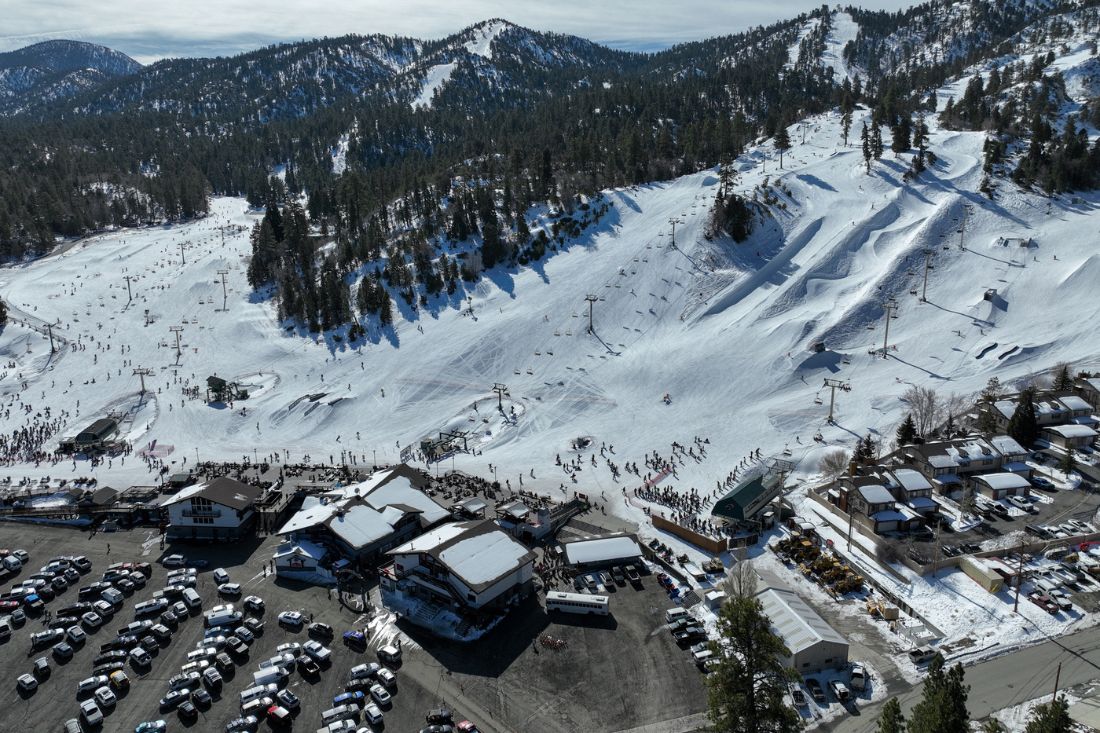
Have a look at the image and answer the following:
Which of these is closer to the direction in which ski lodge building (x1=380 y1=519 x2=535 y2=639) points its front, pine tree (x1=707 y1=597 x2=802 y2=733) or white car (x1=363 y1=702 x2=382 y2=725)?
the white car

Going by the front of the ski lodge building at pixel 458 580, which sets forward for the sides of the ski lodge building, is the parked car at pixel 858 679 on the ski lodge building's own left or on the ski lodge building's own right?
on the ski lodge building's own left

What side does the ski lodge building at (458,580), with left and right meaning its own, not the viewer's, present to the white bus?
left

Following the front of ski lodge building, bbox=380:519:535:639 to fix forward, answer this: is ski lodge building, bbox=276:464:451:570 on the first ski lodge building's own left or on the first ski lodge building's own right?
on the first ski lodge building's own right

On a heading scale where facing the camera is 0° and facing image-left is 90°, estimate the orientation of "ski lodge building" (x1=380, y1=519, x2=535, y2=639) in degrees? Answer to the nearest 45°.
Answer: approximately 45°

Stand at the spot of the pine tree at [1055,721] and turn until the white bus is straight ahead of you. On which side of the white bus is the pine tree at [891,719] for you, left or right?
left

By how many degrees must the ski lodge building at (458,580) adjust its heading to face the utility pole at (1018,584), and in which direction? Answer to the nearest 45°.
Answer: approximately 135° to its left

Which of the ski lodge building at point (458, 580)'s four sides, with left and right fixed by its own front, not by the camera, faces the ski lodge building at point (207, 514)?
right

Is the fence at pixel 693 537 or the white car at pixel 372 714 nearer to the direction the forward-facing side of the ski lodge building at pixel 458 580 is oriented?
the white car

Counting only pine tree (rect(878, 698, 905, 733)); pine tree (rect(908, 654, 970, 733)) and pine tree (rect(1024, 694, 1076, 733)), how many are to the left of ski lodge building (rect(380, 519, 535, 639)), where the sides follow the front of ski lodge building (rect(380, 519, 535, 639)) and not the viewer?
3

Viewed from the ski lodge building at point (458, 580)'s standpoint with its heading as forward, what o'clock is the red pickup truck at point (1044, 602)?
The red pickup truck is roughly at 8 o'clock from the ski lodge building.

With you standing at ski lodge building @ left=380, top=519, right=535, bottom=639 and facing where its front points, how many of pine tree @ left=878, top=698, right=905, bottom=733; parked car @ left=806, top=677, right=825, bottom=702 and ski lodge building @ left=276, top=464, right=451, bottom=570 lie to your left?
2

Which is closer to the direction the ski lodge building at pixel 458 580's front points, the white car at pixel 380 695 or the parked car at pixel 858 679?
the white car

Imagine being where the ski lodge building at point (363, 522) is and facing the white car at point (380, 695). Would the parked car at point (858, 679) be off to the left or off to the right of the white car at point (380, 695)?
left

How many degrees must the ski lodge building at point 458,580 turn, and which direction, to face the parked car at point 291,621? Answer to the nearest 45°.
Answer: approximately 45° to its right

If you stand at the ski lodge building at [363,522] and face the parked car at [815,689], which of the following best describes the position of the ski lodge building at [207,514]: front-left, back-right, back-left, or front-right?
back-right
